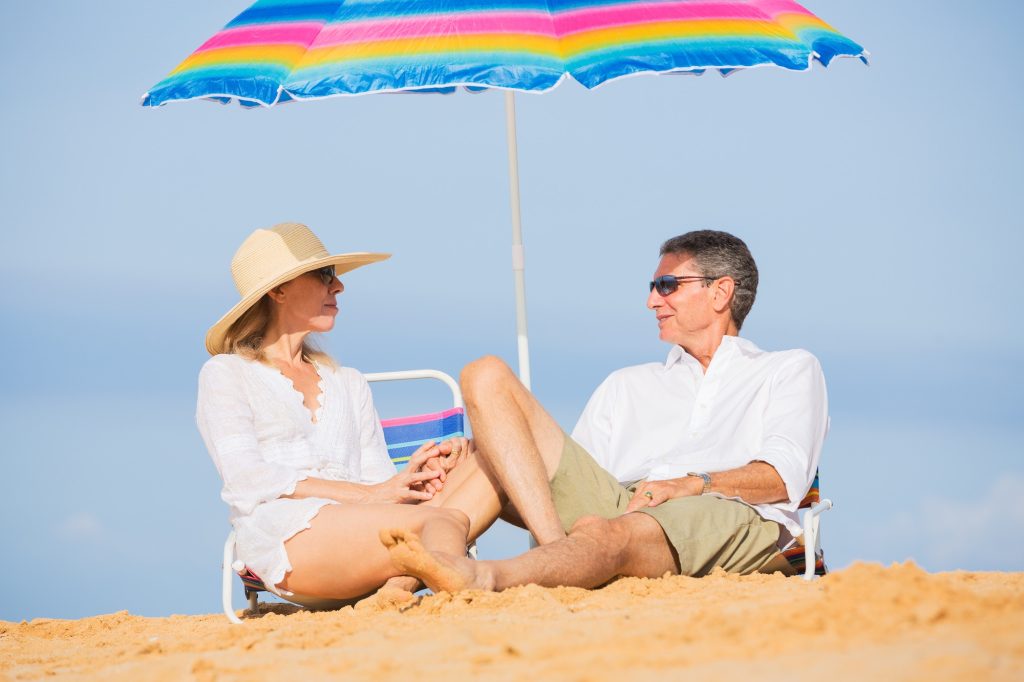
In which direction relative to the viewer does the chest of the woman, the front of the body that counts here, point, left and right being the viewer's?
facing the viewer and to the right of the viewer

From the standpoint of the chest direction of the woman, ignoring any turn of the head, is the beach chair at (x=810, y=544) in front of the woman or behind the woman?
in front

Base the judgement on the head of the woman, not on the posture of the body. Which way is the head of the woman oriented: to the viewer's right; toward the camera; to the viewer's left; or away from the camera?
to the viewer's right

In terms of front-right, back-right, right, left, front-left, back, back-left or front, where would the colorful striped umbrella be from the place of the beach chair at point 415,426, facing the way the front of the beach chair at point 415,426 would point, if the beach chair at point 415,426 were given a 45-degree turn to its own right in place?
left

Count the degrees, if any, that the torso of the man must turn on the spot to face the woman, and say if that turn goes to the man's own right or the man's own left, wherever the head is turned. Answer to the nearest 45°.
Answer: approximately 45° to the man's own right

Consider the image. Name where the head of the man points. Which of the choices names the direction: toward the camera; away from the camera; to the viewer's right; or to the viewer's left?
to the viewer's left

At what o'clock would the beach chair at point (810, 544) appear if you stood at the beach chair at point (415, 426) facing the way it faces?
the beach chair at point (810, 544) is roughly at 9 o'clock from the beach chair at point (415, 426).
